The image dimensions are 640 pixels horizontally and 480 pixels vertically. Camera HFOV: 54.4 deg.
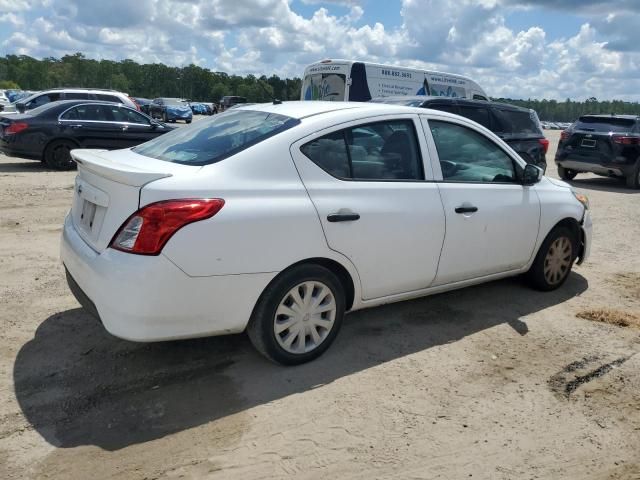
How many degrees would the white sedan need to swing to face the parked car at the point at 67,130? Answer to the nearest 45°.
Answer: approximately 90° to its left

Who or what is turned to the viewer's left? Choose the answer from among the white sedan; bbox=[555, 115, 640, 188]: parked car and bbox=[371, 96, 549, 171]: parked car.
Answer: bbox=[371, 96, 549, 171]: parked car

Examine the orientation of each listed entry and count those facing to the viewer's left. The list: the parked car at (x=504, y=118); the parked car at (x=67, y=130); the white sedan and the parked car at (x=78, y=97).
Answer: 2

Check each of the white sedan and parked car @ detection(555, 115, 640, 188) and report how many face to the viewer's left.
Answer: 0

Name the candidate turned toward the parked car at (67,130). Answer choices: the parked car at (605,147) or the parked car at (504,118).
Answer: the parked car at (504,118)

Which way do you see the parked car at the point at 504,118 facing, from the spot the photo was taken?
facing to the left of the viewer

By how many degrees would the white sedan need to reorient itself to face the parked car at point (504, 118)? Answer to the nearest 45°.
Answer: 0° — it already faces it

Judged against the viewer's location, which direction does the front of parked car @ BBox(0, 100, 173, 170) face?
facing away from the viewer and to the right of the viewer

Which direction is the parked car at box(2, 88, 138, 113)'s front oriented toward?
to the viewer's left

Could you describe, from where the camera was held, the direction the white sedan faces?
facing away from the viewer and to the right of the viewer

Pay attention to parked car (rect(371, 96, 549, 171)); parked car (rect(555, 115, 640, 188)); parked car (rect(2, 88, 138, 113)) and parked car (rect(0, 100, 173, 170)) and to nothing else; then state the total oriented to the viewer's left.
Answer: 2

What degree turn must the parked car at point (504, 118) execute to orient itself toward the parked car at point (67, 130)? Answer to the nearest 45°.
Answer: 0° — it already faces it

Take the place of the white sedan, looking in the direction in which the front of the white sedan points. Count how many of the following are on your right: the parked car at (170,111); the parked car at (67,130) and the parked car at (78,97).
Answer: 0

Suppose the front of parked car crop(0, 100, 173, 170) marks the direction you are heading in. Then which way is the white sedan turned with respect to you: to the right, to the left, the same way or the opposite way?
the same way
